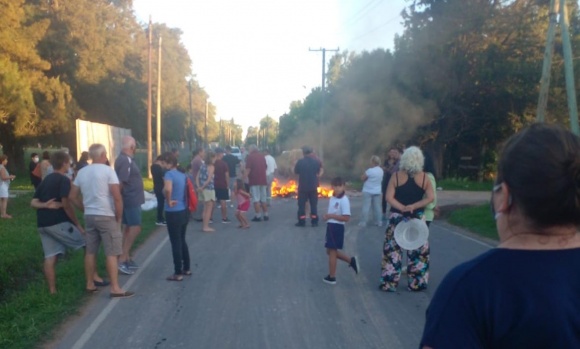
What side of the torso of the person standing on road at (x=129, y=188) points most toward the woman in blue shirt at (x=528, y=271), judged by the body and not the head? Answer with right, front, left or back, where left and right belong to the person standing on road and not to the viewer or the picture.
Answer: right

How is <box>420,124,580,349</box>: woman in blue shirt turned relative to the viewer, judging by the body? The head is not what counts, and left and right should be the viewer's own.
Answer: facing away from the viewer and to the left of the viewer

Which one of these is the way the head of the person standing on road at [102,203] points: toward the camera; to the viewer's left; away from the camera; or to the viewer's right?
away from the camera

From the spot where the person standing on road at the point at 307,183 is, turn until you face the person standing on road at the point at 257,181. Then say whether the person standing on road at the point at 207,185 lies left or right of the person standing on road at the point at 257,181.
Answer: left

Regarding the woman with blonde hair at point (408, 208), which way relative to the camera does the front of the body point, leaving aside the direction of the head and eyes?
away from the camera

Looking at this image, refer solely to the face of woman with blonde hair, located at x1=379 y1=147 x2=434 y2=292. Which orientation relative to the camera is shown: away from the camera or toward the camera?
away from the camera

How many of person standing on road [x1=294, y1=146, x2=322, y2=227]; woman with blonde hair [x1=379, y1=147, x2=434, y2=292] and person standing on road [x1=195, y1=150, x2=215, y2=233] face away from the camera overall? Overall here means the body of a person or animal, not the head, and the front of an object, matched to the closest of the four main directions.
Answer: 2
